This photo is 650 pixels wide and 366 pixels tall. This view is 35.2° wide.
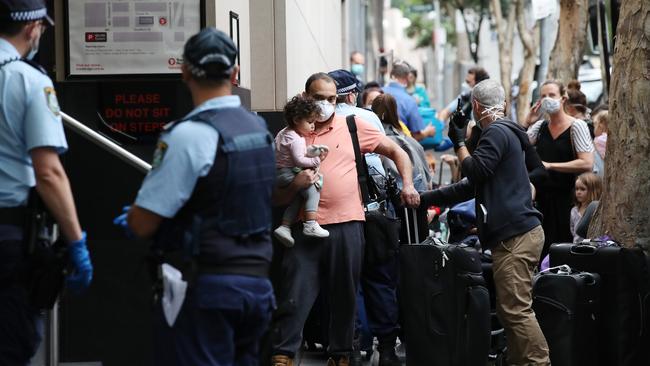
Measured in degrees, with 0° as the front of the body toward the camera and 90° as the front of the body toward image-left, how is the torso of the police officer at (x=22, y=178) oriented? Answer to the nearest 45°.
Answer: approximately 225°

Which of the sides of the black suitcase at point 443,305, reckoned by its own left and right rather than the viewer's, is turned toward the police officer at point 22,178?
right

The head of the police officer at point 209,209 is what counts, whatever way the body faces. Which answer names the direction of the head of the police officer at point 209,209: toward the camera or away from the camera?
away from the camera

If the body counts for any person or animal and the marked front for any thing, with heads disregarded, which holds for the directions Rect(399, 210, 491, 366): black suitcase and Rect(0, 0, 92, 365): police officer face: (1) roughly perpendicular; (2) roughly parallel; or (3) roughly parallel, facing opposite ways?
roughly perpendicular
